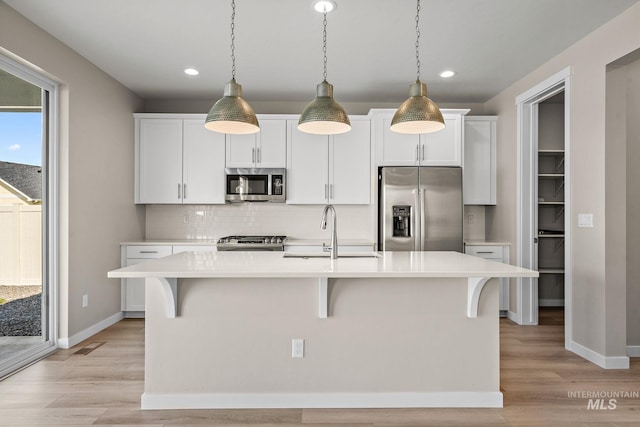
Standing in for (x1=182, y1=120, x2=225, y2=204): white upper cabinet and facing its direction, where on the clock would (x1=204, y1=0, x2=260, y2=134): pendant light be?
The pendant light is roughly at 12 o'clock from the white upper cabinet.

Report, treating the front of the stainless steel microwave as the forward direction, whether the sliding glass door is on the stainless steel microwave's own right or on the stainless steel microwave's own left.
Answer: on the stainless steel microwave's own right

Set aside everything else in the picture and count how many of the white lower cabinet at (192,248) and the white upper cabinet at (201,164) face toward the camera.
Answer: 2

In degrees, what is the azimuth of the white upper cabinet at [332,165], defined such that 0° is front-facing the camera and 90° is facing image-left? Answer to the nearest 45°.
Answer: approximately 0°

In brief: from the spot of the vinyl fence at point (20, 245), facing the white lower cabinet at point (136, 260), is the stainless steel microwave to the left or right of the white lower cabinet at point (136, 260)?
right

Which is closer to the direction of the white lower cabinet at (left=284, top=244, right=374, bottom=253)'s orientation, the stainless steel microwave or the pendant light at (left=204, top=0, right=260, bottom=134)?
the pendant light
